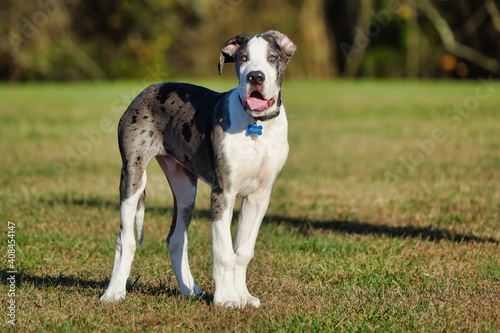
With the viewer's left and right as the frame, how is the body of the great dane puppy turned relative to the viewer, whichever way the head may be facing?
facing the viewer and to the right of the viewer
